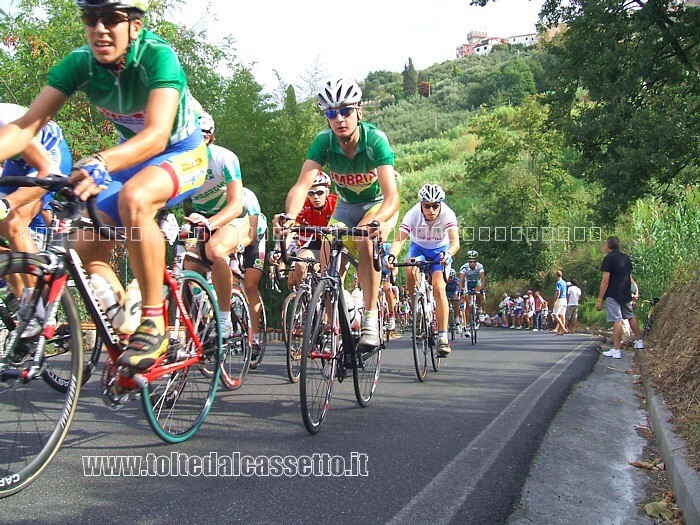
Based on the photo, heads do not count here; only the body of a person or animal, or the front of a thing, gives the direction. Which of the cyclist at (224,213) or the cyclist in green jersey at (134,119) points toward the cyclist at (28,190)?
the cyclist at (224,213)

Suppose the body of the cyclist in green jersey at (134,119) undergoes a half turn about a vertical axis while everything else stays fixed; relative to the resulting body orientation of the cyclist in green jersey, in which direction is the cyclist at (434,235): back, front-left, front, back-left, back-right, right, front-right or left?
front

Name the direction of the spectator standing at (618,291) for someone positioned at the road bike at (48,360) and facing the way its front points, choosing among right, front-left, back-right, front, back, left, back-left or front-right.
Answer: back

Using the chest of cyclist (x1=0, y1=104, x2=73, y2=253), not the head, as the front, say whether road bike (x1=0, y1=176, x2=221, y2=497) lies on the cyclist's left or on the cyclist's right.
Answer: on the cyclist's left

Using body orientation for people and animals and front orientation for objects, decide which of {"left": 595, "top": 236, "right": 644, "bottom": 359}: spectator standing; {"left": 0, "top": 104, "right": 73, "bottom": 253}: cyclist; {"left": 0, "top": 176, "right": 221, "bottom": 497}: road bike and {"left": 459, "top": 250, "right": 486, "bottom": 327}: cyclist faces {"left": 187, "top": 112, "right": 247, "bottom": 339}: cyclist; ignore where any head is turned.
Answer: {"left": 459, "top": 250, "right": 486, "bottom": 327}: cyclist

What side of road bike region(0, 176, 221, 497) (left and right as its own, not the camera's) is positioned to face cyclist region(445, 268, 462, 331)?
back

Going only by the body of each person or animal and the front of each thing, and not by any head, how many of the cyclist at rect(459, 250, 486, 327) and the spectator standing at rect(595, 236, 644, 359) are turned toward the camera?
1

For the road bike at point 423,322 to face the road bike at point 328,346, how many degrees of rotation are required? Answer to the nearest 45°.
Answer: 0° — it already faces it

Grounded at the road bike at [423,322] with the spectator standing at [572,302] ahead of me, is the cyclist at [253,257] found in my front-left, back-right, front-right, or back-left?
back-left
